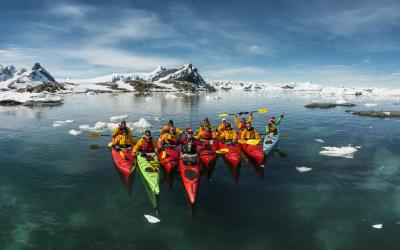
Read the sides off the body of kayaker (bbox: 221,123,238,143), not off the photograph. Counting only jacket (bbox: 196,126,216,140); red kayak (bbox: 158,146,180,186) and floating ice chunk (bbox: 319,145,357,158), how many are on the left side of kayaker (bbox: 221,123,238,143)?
1

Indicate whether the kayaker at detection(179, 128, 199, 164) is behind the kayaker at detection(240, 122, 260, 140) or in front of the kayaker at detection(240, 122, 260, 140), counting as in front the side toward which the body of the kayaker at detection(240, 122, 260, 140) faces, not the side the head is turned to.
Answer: in front

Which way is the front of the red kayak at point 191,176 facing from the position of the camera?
facing the viewer

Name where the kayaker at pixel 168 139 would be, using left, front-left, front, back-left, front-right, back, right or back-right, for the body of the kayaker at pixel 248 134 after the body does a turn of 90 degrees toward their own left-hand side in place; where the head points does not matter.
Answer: back-right

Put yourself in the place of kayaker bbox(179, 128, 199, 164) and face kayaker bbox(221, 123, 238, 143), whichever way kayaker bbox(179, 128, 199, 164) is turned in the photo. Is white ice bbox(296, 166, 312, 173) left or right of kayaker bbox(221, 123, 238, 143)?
right

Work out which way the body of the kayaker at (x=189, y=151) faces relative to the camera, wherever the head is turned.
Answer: toward the camera

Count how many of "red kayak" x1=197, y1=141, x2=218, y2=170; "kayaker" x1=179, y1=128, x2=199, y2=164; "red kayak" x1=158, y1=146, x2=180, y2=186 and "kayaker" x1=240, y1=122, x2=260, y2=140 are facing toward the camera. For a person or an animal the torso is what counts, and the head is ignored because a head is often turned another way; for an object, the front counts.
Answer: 4

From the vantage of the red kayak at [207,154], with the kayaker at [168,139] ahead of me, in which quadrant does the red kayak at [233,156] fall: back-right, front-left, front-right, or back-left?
back-right

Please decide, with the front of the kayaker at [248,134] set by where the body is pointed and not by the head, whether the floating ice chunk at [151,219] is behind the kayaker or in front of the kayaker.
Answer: in front

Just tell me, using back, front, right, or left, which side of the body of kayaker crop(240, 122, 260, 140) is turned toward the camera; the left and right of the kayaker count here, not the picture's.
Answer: front
